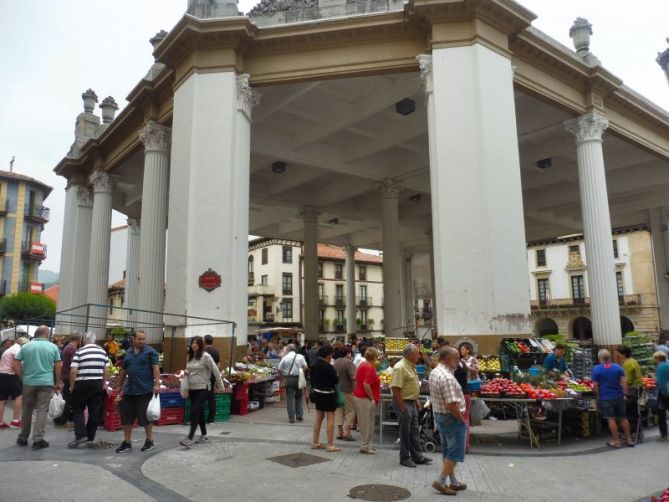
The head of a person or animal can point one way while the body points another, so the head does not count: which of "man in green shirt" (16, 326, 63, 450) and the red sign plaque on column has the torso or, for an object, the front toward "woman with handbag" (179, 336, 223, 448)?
the red sign plaque on column

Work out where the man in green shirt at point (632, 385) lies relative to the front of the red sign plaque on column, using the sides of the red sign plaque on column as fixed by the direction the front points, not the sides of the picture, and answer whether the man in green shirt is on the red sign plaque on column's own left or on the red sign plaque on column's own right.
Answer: on the red sign plaque on column's own left

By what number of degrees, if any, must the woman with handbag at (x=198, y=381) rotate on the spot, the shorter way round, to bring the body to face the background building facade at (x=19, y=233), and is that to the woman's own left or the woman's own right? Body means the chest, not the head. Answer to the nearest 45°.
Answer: approximately 135° to the woman's own right

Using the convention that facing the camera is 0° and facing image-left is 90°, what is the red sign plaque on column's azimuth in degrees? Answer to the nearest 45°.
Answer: approximately 0°

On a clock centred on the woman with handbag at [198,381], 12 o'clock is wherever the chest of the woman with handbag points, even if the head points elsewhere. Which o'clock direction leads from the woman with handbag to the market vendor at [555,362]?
The market vendor is roughly at 7 o'clock from the woman with handbag.

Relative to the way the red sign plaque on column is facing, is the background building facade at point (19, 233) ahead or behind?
behind

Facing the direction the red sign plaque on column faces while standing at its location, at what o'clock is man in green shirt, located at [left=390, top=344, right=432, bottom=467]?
The man in green shirt is roughly at 11 o'clock from the red sign plaque on column.

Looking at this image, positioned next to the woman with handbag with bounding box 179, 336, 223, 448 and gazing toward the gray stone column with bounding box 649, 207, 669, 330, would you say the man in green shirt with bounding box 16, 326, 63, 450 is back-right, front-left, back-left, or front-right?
back-left

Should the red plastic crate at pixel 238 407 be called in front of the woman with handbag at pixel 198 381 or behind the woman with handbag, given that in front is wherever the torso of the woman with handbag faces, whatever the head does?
behind
